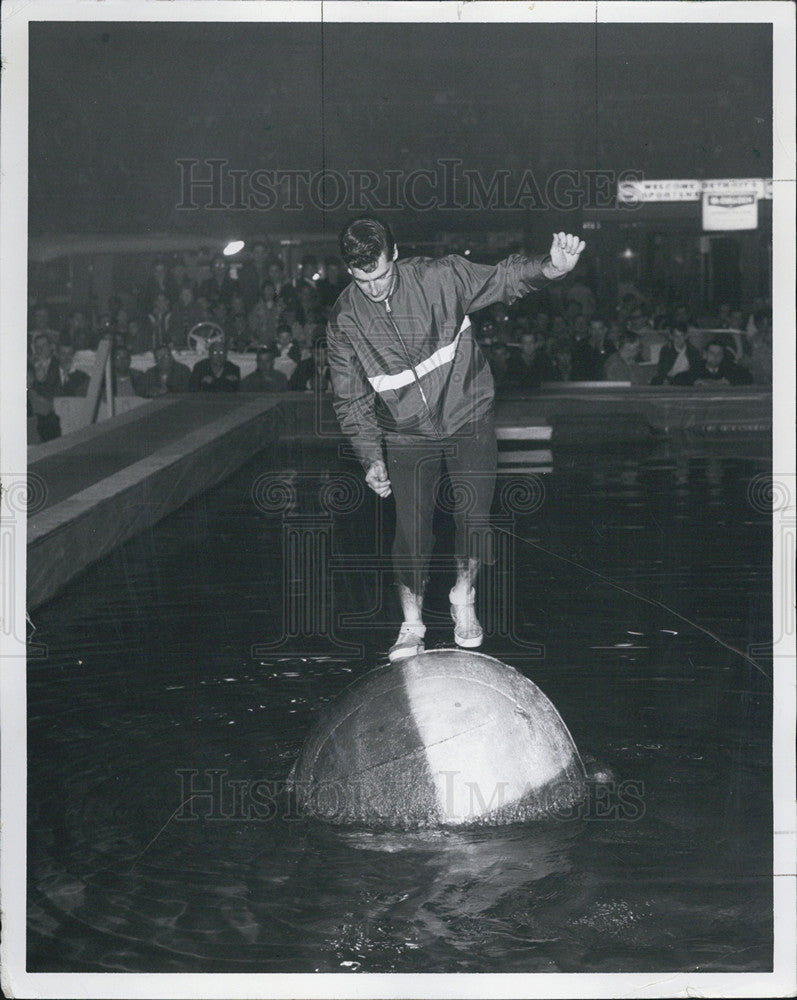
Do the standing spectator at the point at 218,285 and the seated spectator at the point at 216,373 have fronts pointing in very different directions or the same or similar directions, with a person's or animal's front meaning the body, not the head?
same or similar directions

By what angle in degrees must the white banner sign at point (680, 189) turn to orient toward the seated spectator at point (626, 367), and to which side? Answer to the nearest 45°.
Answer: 0° — it already faces them

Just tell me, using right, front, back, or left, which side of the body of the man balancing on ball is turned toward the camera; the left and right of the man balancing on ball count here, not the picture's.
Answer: front

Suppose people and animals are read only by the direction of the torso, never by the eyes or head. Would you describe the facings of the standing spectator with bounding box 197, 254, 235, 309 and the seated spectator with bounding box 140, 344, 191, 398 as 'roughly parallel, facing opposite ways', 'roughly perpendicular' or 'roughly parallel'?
roughly parallel

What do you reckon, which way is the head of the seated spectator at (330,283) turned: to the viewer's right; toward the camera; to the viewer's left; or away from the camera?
toward the camera

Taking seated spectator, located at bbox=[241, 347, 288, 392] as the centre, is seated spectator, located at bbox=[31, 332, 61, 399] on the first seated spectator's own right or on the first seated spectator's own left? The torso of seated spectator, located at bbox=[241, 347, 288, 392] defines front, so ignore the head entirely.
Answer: on the first seated spectator's own right

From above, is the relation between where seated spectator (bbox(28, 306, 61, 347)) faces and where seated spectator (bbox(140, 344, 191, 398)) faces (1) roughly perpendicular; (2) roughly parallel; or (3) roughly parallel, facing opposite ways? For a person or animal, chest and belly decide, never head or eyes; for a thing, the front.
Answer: roughly parallel

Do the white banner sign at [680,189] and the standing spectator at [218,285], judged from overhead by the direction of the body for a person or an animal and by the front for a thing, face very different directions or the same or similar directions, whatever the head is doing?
same or similar directions

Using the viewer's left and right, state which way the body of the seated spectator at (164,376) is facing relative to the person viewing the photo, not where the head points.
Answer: facing the viewer

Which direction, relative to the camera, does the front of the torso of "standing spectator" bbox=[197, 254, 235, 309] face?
toward the camera

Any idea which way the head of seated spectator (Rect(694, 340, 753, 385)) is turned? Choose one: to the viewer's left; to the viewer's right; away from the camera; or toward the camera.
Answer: toward the camera

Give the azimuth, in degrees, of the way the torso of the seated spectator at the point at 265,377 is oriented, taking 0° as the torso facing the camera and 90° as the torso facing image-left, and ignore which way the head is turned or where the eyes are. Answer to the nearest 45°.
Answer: approximately 0°

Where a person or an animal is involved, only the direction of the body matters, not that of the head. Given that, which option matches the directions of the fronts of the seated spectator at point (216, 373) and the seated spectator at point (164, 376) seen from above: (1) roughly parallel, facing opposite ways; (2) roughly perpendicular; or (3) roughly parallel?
roughly parallel

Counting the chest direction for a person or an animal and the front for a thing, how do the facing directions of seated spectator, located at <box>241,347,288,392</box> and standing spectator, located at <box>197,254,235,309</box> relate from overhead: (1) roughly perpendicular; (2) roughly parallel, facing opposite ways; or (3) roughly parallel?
roughly parallel
